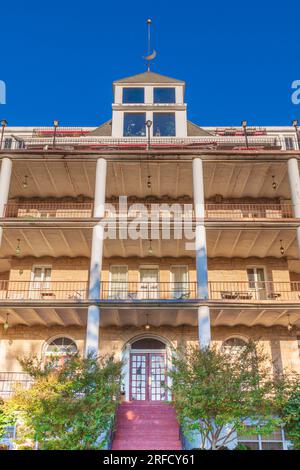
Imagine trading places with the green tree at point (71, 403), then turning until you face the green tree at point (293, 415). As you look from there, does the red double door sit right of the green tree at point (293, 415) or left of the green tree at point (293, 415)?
left

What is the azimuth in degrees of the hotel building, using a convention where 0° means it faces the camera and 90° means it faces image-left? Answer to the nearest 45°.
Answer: approximately 0°

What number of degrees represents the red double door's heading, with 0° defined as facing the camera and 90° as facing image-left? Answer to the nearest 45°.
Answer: approximately 0°
